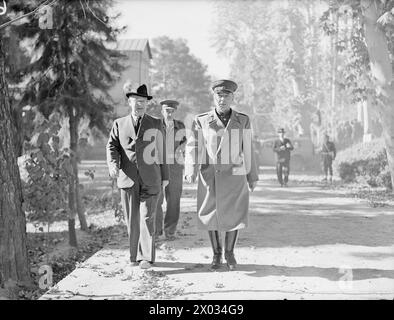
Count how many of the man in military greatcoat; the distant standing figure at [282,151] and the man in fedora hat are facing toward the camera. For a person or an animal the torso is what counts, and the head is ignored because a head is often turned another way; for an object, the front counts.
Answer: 3

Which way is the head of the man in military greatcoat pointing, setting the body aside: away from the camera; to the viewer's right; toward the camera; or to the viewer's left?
toward the camera

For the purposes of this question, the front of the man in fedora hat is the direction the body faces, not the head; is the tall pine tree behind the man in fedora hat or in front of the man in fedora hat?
behind

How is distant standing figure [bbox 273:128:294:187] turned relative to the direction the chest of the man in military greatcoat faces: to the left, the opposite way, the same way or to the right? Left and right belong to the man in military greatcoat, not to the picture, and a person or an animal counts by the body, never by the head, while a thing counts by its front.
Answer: the same way

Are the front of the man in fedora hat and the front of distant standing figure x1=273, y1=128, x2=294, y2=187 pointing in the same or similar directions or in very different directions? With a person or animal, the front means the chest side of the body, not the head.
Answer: same or similar directions

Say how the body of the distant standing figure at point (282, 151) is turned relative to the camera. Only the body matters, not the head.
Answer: toward the camera

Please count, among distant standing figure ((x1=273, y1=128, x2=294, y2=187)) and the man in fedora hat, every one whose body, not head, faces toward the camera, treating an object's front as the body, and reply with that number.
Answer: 2

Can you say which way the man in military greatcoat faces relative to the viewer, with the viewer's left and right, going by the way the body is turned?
facing the viewer

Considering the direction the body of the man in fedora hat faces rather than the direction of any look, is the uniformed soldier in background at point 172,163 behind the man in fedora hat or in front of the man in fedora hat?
behind

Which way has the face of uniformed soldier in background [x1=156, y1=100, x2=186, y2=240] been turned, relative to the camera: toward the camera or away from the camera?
toward the camera

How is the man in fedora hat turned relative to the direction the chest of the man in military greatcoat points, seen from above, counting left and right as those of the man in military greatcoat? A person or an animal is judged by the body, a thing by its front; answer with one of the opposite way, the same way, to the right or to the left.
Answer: the same way

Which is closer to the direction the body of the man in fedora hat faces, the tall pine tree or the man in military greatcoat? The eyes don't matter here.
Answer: the man in military greatcoat

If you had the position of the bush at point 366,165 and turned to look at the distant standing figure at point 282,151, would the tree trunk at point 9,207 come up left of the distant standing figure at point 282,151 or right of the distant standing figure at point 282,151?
left

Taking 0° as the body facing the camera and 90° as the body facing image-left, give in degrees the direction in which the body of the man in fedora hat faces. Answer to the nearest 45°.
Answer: approximately 0°

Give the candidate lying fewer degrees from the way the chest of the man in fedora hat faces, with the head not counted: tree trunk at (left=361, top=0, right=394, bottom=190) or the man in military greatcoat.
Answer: the man in military greatcoat
